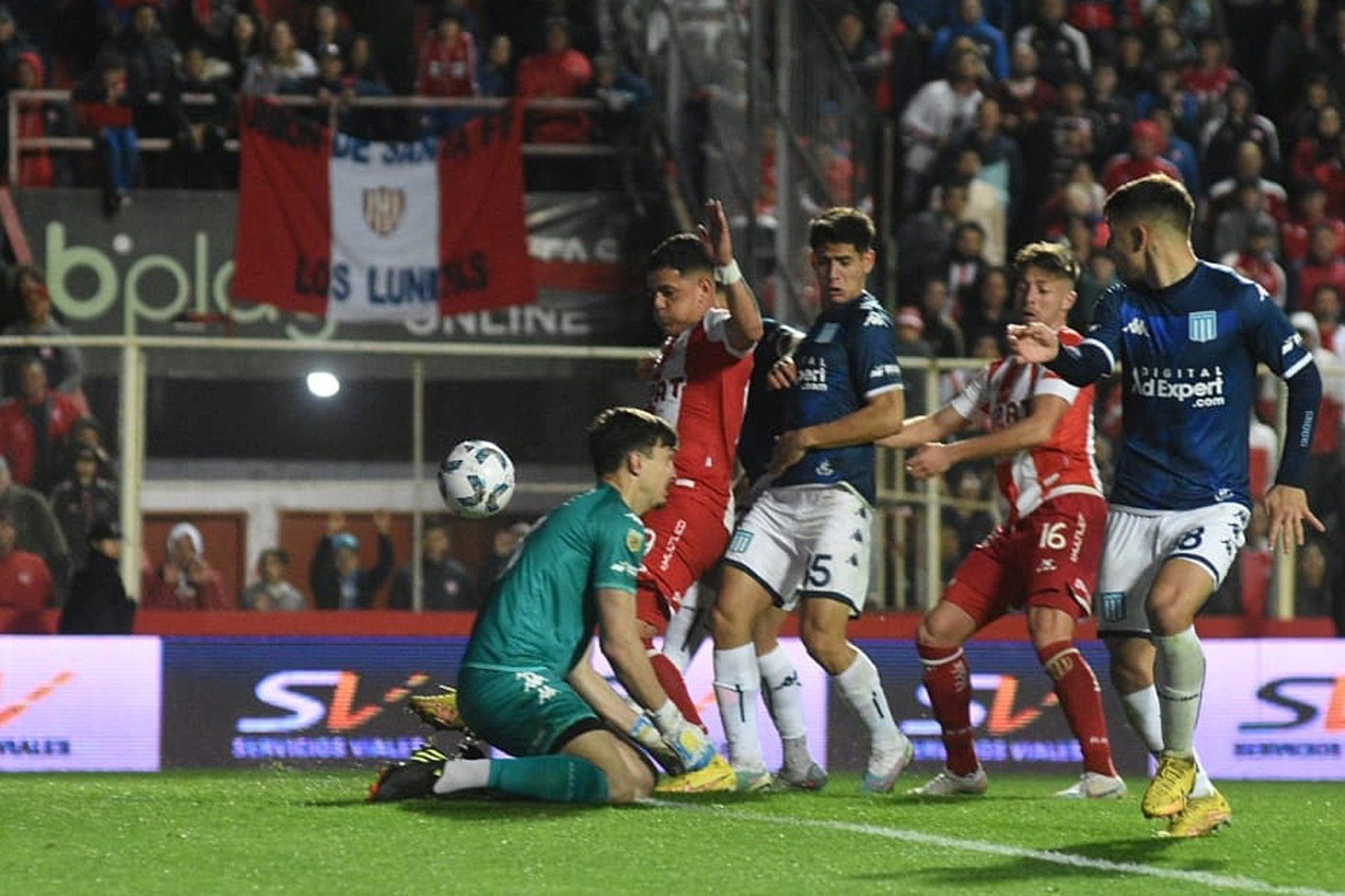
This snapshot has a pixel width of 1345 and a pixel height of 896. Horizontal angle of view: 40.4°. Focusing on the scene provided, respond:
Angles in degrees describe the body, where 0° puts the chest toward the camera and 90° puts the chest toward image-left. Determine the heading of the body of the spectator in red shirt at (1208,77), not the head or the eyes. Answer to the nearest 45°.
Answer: approximately 0°

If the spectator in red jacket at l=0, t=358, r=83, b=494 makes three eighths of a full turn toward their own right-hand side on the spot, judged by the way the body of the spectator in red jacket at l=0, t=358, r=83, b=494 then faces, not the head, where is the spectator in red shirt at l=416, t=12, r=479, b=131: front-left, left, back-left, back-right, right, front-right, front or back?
right

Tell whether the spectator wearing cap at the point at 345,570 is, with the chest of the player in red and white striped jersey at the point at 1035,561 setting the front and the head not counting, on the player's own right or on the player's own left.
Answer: on the player's own right

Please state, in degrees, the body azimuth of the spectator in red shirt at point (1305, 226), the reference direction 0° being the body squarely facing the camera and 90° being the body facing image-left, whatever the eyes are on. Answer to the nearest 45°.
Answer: approximately 0°

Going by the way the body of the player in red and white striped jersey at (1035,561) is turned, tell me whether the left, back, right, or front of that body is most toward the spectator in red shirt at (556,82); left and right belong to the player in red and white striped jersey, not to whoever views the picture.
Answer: right

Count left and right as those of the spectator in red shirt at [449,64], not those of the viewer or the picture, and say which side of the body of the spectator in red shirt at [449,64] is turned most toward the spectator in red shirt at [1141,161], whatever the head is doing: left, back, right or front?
left
